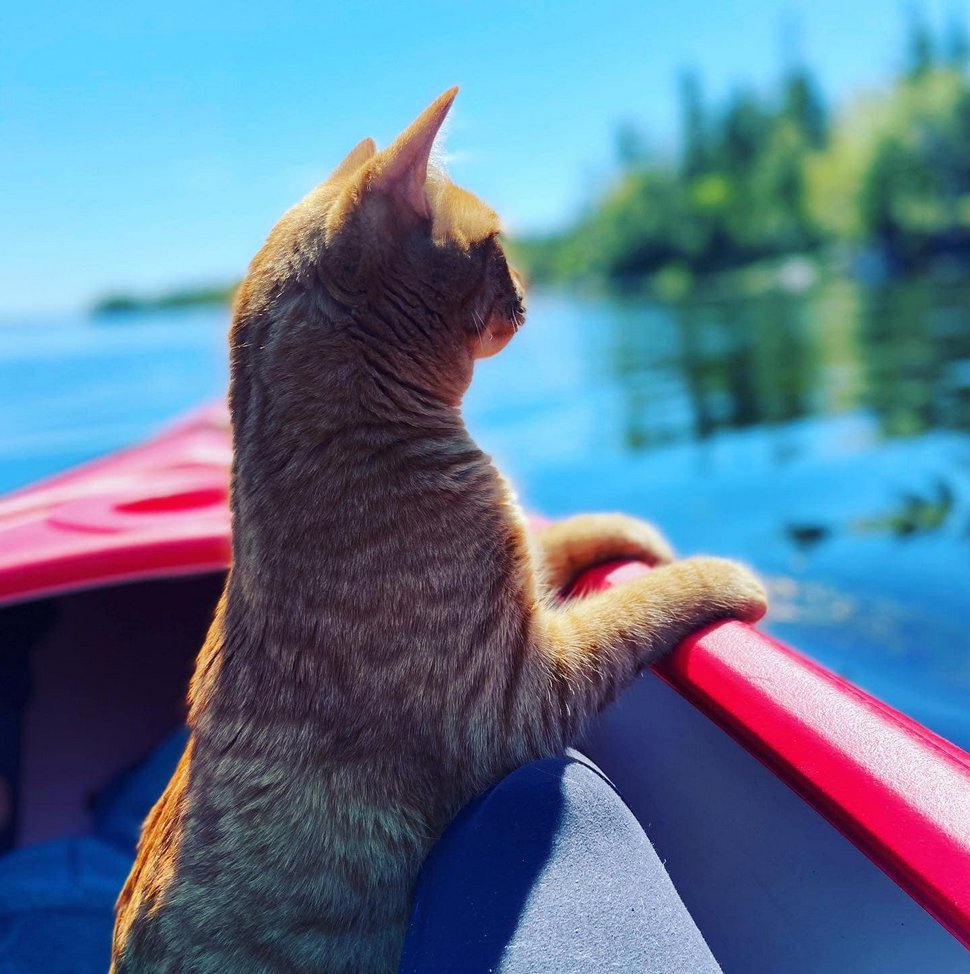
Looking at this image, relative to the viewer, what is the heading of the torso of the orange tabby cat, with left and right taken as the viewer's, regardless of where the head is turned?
facing away from the viewer and to the right of the viewer
